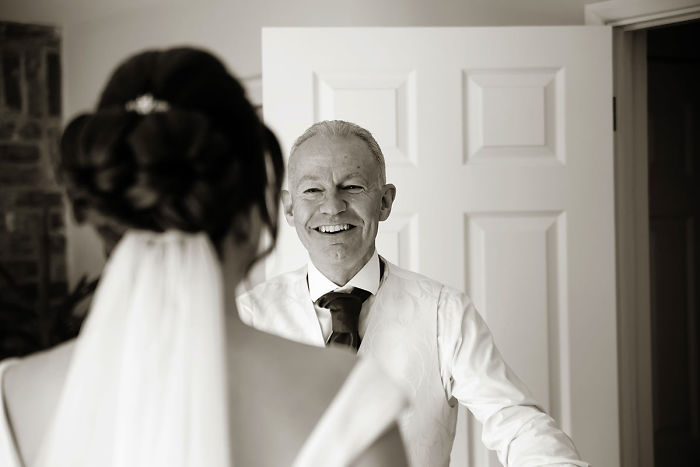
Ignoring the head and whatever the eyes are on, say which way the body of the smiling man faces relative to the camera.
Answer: toward the camera

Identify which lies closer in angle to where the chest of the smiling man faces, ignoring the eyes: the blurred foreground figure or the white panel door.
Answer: the blurred foreground figure

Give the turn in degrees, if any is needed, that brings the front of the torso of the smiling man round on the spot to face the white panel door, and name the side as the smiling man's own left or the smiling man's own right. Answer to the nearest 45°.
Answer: approximately 135° to the smiling man's own left

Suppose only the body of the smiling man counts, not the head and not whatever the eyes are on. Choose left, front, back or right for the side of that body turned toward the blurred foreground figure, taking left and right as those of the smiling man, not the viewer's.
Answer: front

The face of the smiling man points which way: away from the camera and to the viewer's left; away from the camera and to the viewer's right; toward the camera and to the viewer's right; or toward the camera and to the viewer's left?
toward the camera and to the viewer's left
